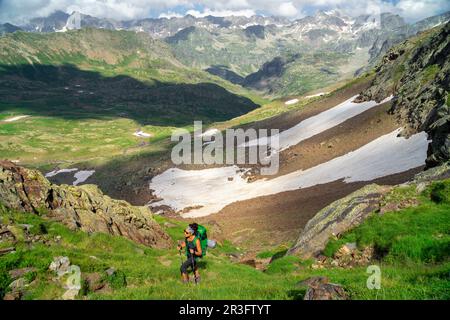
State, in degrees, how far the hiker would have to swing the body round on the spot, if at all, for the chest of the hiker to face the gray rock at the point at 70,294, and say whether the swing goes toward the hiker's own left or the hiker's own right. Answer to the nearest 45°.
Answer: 0° — they already face it

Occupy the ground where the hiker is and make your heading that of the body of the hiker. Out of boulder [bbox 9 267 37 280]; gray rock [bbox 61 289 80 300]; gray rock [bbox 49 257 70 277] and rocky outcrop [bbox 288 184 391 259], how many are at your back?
1

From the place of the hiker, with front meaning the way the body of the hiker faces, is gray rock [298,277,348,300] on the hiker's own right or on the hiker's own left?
on the hiker's own left

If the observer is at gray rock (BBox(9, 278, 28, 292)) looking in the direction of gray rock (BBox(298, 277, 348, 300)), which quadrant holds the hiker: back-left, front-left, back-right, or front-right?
front-left

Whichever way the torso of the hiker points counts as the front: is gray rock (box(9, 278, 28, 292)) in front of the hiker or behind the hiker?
in front

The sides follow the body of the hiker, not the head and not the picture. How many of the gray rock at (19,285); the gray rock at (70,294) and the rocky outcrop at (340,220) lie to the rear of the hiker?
1

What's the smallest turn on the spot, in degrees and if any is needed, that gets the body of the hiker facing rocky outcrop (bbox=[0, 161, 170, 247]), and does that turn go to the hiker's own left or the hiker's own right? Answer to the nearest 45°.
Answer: approximately 90° to the hiker's own right

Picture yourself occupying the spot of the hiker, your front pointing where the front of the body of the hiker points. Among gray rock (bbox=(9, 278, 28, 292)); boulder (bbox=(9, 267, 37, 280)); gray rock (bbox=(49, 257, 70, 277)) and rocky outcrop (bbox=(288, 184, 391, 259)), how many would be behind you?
1

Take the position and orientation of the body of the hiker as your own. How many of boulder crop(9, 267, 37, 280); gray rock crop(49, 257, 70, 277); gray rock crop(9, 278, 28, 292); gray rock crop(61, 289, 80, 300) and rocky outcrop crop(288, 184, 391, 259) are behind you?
1

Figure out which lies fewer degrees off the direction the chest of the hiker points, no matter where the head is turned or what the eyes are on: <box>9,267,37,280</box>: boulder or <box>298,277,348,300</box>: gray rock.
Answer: the boulder

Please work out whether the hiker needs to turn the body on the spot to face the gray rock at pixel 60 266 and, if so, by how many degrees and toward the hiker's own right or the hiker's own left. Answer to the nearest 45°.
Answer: approximately 45° to the hiker's own right

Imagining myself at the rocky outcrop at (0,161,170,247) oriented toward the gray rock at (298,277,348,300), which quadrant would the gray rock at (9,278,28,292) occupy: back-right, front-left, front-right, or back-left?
front-right

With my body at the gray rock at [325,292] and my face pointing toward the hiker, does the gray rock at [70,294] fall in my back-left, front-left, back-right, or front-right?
front-left

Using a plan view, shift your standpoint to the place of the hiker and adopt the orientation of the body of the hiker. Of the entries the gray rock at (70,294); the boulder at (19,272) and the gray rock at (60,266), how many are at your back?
0

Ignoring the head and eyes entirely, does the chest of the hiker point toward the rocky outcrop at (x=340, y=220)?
no

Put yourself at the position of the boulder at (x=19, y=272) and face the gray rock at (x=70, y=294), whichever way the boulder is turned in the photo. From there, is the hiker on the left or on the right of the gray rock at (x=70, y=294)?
left

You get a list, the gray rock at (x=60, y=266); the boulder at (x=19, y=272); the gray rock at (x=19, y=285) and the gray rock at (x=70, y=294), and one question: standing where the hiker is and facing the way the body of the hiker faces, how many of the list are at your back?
0
